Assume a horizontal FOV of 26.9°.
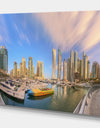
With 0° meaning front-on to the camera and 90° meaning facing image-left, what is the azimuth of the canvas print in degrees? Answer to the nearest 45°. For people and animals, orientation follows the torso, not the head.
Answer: approximately 45°
